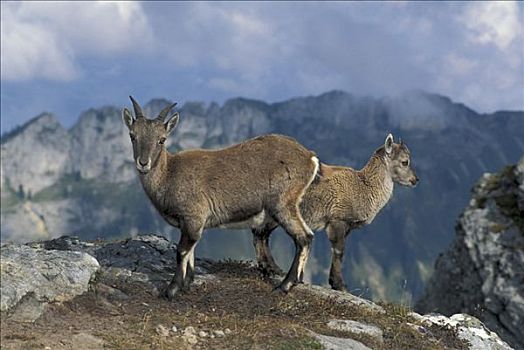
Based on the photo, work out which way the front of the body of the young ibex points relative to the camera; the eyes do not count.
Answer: to the viewer's right

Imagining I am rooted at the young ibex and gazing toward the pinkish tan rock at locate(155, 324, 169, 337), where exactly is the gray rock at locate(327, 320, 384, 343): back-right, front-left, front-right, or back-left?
front-left

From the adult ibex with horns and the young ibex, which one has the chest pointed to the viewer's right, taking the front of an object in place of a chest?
the young ibex

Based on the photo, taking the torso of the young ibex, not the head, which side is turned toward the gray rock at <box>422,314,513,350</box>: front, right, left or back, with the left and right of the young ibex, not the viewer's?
front

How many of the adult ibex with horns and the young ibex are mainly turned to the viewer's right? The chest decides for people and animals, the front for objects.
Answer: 1

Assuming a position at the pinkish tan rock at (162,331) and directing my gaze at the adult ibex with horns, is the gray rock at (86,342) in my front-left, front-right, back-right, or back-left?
back-left

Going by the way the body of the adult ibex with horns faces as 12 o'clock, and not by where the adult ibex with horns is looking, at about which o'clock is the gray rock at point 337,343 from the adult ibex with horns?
The gray rock is roughly at 7 o'clock from the adult ibex with horns.

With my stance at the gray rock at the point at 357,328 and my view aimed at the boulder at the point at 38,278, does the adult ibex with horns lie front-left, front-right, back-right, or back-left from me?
front-right

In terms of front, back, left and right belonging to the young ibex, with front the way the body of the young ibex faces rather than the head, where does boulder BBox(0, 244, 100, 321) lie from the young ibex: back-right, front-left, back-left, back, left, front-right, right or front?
back-right

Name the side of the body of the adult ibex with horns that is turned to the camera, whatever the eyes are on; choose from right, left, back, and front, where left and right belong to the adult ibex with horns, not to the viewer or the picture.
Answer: left

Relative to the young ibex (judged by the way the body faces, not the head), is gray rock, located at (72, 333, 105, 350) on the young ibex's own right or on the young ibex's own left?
on the young ibex's own right

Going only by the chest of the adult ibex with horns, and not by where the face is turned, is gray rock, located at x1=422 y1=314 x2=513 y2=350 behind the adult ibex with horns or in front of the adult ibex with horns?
behind

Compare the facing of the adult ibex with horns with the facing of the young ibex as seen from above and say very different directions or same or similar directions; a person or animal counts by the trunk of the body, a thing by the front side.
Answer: very different directions

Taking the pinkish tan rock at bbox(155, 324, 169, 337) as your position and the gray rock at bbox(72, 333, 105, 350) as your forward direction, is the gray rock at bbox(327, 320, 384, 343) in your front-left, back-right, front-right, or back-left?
back-left
